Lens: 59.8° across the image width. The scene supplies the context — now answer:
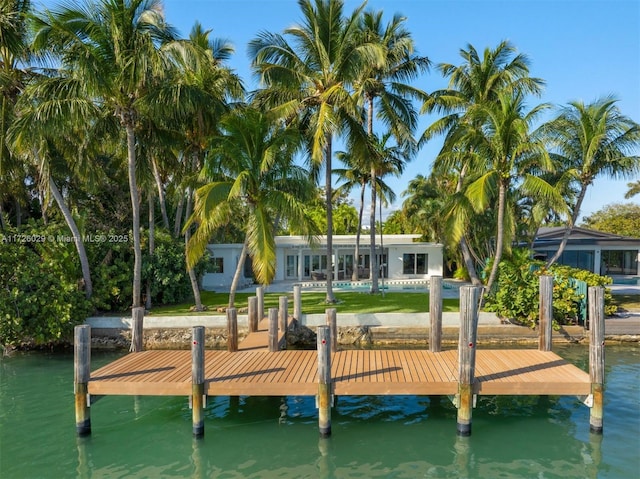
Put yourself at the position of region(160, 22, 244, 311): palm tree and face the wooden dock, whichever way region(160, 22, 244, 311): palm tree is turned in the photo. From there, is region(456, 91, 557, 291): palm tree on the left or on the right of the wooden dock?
left

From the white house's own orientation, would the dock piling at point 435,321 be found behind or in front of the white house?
in front

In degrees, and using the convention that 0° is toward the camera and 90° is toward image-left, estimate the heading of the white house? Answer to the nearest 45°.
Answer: approximately 0°

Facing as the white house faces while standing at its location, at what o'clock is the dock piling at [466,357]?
The dock piling is roughly at 12 o'clock from the white house.

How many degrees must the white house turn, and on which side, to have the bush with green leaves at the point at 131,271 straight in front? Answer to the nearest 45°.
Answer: approximately 45° to its right

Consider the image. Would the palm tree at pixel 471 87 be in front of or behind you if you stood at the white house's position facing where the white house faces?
in front

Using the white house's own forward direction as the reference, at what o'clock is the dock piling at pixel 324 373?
The dock piling is roughly at 12 o'clock from the white house.

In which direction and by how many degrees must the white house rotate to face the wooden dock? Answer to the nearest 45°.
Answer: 0° — it already faces it

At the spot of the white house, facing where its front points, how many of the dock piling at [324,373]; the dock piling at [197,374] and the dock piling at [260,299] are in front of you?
3

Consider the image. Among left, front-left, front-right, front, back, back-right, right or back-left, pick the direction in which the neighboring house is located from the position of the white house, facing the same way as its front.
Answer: left
